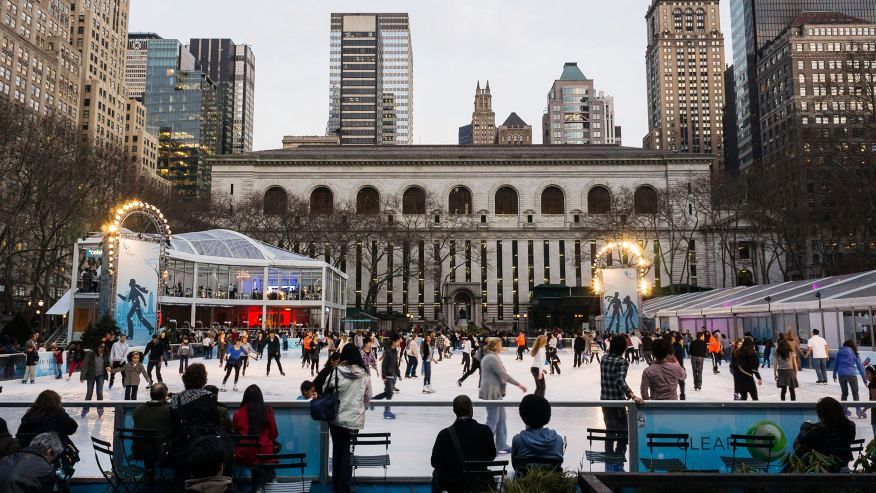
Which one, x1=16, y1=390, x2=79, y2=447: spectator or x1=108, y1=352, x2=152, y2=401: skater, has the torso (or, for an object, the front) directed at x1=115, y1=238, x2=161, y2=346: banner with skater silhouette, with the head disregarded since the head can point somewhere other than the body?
the spectator

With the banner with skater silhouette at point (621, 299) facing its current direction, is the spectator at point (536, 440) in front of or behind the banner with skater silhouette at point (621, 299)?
in front

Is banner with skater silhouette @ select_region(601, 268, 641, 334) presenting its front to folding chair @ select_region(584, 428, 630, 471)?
yes

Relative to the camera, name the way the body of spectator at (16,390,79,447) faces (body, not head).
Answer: away from the camera

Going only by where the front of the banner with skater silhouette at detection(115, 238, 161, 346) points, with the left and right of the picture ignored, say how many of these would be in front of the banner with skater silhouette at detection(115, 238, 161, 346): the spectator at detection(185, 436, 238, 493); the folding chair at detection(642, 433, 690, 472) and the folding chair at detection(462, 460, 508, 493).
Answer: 3

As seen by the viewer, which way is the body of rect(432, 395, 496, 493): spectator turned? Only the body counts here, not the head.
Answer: away from the camera

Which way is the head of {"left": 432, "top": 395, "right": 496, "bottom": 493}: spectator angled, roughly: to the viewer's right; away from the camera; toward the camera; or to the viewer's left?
away from the camera

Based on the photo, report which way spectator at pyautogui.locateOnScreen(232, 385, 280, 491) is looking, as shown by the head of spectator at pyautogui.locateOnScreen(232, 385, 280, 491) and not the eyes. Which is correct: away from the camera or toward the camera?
away from the camera

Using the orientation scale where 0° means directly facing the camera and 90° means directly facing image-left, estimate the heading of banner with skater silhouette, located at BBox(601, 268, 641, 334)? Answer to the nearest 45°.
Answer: approximately 0°

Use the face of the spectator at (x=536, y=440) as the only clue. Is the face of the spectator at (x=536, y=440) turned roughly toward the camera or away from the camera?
away from the camera

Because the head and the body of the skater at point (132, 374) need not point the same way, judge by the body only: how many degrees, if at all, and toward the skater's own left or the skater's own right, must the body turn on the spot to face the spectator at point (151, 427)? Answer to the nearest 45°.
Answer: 0° — they already face them

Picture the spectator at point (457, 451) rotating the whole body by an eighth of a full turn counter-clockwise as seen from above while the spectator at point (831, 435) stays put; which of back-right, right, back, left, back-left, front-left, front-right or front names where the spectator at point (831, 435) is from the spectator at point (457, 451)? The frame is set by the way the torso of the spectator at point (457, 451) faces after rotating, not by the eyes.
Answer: back-right

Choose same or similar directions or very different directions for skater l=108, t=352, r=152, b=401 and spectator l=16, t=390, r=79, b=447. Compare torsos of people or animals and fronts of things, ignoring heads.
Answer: very different directions

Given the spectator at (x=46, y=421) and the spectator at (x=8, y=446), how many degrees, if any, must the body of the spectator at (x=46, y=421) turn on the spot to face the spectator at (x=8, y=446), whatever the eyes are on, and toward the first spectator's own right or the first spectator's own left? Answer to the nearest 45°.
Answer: approximately 180°
